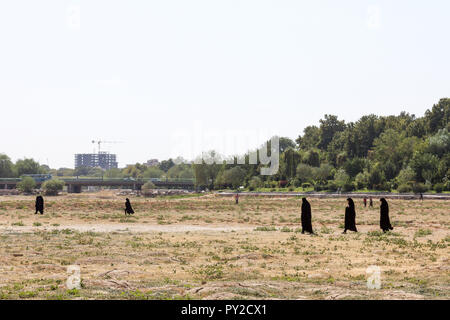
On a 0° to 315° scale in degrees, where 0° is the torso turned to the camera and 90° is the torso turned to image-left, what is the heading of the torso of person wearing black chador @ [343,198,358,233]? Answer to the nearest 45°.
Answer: approximately 90°

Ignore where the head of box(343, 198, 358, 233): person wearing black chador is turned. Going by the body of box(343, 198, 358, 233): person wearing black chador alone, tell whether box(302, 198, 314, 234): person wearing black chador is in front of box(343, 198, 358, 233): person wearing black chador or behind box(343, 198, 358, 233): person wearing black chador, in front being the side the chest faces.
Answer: in front
